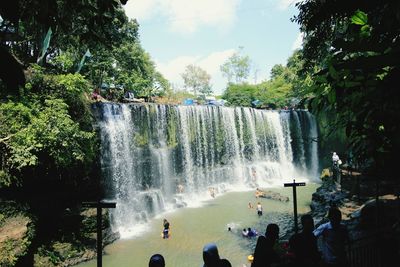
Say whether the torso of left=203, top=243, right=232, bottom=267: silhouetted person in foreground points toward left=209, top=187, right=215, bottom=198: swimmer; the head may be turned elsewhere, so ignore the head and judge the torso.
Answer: yes

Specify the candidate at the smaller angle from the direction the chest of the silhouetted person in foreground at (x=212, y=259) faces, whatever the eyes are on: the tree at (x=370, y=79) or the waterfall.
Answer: the waterfall

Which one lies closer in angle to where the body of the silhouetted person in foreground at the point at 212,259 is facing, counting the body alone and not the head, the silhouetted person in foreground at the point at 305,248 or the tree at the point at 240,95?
the tree

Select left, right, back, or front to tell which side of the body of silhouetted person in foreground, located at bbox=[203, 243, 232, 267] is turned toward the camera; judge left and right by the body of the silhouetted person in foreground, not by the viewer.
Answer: back

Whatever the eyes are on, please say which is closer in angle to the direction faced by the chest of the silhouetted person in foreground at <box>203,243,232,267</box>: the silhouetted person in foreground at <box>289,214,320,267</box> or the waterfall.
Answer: the waterfall

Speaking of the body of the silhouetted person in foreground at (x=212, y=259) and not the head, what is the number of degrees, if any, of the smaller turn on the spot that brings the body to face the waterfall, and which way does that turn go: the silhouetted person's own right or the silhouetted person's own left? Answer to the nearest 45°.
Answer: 0° — they already face it

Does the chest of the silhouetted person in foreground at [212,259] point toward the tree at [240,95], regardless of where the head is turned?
yes

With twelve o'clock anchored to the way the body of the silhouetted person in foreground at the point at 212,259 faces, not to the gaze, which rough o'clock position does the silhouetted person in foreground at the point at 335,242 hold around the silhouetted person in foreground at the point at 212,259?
the silhouetted person in foreground at the point at 335,242 is roughly at 2 o'clock from the silhouetted person in foreground at the point at 212,259.

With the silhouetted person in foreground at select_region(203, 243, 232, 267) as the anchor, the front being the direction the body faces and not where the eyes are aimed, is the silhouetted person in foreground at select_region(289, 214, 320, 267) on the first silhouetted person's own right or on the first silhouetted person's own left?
on the first silhouetted person's own right
